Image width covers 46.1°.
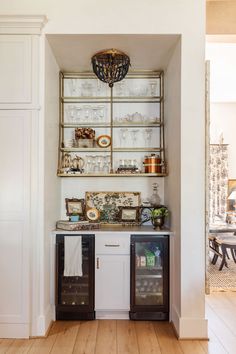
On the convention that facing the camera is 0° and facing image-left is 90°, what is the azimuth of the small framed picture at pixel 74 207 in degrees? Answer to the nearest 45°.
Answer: approximately 0°

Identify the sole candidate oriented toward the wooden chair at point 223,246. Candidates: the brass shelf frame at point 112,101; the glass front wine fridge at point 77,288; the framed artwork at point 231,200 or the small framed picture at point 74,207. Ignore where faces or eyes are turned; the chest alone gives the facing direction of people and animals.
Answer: the framed artwork

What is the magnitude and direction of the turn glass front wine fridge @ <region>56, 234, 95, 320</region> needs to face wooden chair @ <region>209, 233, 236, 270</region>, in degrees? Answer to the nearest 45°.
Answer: approximately 135° to its left

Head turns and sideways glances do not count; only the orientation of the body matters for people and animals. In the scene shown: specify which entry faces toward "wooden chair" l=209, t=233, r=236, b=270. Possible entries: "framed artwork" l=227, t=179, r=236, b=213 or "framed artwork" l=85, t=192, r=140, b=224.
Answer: "framed artwork" l=227, t=179, r=236, b=213
